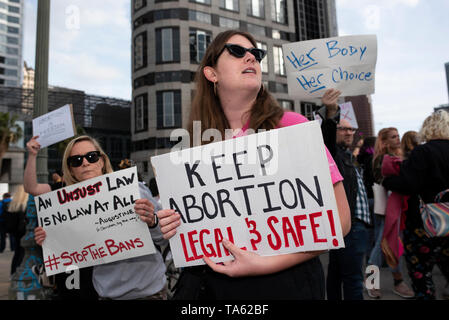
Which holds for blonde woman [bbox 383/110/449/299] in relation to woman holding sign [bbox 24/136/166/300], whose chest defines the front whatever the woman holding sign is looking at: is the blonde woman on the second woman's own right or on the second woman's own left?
on the second woman's own left

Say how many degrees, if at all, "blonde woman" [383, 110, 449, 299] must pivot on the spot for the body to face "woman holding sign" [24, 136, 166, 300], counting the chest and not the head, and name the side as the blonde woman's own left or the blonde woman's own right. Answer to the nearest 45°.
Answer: approximately 135° to the blonde woman's own left

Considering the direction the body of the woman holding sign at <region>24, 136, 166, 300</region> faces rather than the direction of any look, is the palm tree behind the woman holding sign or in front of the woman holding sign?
behind

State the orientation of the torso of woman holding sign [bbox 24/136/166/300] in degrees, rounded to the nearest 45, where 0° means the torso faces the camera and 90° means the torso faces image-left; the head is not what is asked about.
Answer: approximately 0°

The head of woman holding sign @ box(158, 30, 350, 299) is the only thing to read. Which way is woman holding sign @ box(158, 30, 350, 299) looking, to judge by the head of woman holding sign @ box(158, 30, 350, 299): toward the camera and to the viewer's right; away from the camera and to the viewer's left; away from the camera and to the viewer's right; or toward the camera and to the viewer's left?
toward the camera and to the viewer's right

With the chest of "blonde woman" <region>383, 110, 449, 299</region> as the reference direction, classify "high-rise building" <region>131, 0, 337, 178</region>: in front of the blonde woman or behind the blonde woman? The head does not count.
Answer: in front

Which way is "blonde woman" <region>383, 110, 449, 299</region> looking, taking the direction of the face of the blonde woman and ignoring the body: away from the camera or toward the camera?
away from the camera

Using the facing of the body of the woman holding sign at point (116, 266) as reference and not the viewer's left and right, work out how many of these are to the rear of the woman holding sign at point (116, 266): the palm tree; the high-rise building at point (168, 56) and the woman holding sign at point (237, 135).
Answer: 2

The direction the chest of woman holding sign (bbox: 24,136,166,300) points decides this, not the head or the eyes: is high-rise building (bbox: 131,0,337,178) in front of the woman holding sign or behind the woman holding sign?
behind

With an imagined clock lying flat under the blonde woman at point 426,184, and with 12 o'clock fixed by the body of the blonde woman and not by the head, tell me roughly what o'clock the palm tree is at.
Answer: The palm tree is roughly at 10 o'clock from the blonde woman.

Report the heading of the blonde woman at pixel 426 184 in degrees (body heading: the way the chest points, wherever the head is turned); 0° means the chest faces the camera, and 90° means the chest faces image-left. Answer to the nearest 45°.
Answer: approximately 180°
